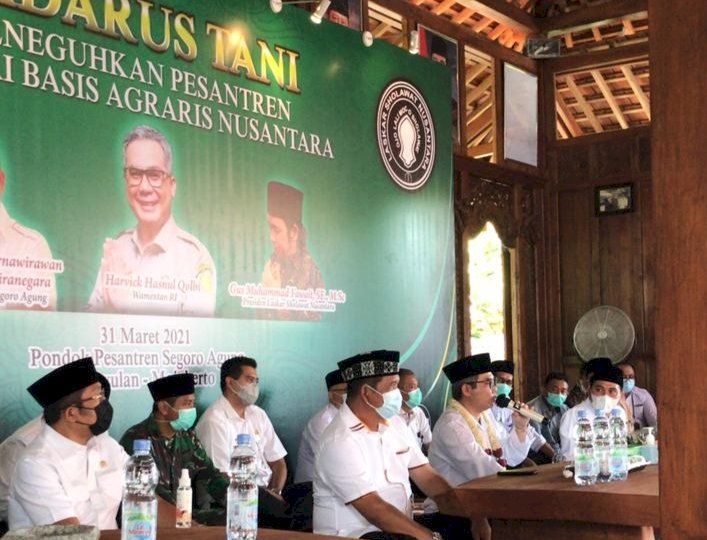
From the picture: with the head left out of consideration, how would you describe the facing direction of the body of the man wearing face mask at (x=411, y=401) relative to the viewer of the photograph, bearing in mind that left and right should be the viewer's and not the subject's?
facing the viewer and to the right of the viewer

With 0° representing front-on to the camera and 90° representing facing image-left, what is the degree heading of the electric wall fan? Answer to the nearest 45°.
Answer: approximately 0°

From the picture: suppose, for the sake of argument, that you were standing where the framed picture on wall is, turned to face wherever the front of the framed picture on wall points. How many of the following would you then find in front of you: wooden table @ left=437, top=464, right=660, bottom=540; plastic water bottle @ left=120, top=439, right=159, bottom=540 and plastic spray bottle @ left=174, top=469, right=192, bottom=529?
3

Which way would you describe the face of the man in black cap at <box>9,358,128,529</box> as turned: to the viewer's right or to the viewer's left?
to the viewer's right

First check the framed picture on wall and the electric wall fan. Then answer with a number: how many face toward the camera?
2

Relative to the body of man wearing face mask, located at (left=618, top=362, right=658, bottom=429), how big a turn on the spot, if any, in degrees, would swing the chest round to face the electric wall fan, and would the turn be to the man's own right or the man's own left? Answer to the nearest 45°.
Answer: approximately 135° to the man's own right

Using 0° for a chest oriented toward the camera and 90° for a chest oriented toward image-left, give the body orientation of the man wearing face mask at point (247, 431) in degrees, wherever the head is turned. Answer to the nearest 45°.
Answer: approximately 315°

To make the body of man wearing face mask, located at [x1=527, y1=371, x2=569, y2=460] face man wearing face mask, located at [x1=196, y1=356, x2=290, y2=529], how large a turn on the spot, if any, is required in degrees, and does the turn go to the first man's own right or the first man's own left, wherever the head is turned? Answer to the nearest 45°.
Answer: approximately 90° to the first man's own right

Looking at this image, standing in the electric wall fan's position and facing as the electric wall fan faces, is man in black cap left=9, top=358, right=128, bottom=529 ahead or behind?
ahead
